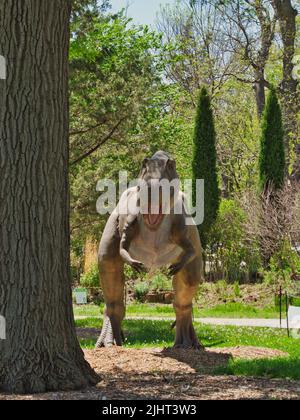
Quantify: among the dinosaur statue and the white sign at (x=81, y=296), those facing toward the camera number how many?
2

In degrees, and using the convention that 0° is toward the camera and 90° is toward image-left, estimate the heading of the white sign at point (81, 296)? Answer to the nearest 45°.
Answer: approximately 0°

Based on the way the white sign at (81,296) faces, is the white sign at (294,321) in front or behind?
in front

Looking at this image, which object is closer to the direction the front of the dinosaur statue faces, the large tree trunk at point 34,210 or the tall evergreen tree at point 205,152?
the large tree trunk

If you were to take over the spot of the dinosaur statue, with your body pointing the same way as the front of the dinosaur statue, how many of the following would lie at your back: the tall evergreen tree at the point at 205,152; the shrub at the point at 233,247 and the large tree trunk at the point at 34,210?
2

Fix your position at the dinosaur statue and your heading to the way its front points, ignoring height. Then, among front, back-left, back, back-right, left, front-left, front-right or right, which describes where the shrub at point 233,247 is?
back

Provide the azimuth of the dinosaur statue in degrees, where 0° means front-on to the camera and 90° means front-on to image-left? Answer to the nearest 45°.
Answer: approximately 0°

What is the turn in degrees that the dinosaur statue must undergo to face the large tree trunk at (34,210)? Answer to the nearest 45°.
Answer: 0° — it already faces it

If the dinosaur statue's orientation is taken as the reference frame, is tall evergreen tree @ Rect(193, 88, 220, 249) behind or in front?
behind

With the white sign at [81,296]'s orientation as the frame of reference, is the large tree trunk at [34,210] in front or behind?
in front
